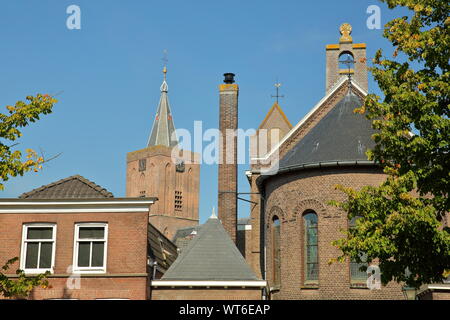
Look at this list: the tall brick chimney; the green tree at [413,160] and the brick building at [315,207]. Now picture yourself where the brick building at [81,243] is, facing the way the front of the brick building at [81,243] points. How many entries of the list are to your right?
0

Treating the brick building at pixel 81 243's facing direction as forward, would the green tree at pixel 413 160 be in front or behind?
in front

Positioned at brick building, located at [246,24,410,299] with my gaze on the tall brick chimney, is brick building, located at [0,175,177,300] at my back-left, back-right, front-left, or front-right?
front-left

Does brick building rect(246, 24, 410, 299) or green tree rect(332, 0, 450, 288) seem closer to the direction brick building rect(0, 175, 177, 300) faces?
the green tree

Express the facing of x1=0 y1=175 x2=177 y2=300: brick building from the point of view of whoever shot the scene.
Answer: facing the viewer

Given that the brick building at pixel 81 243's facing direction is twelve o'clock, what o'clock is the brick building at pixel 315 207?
the brick building at pixel 315 207 is roughly at 9 o'clock from the brick building at pixel 81 243.

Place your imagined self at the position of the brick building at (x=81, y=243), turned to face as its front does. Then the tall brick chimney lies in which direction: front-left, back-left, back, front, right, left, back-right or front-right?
back-left
